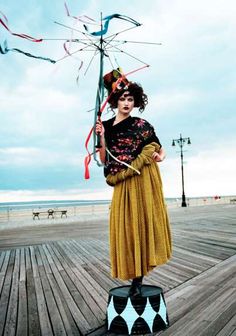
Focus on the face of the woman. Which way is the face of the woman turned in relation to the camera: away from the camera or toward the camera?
toward the camera

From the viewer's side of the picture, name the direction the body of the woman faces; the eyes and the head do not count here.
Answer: toward the camera
